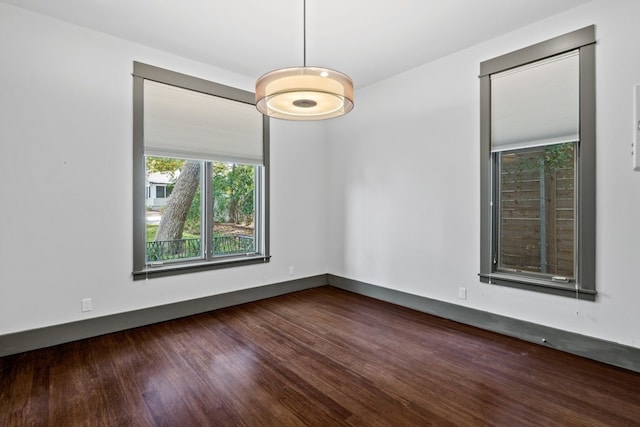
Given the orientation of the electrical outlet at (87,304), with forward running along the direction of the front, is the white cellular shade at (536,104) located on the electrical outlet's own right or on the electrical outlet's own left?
on the electrical outlet's own left

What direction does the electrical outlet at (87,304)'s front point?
toward the camera

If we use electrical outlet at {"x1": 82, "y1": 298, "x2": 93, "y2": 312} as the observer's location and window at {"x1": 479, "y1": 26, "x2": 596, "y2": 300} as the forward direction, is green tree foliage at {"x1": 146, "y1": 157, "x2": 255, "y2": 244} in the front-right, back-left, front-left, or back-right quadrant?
front-left

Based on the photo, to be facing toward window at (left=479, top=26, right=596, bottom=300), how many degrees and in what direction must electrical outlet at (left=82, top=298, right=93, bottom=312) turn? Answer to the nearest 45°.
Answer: approximately 45° to its left

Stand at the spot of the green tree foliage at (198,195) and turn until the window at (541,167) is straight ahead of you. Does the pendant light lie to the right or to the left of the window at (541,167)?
right

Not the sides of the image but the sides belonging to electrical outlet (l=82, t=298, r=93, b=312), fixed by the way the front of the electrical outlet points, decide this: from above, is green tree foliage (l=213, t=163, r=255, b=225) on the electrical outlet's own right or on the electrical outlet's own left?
on the electrical outlet's own left

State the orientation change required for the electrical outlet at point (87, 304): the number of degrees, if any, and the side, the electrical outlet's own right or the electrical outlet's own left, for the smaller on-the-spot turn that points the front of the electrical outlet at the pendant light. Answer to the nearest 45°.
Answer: approximately 45° to the electrical outlet's own left

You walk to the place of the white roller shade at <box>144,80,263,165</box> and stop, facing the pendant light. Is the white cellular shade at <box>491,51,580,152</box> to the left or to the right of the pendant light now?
left

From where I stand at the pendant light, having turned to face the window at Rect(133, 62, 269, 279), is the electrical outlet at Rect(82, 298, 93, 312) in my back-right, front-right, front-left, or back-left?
front-left
